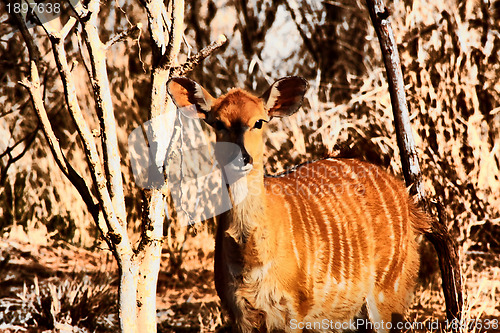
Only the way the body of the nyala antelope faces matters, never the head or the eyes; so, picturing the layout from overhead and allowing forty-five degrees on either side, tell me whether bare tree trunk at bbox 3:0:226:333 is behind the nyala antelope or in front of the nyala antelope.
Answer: in front

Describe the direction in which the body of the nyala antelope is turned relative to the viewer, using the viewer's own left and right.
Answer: facing the viewer and to the left of the viewer
